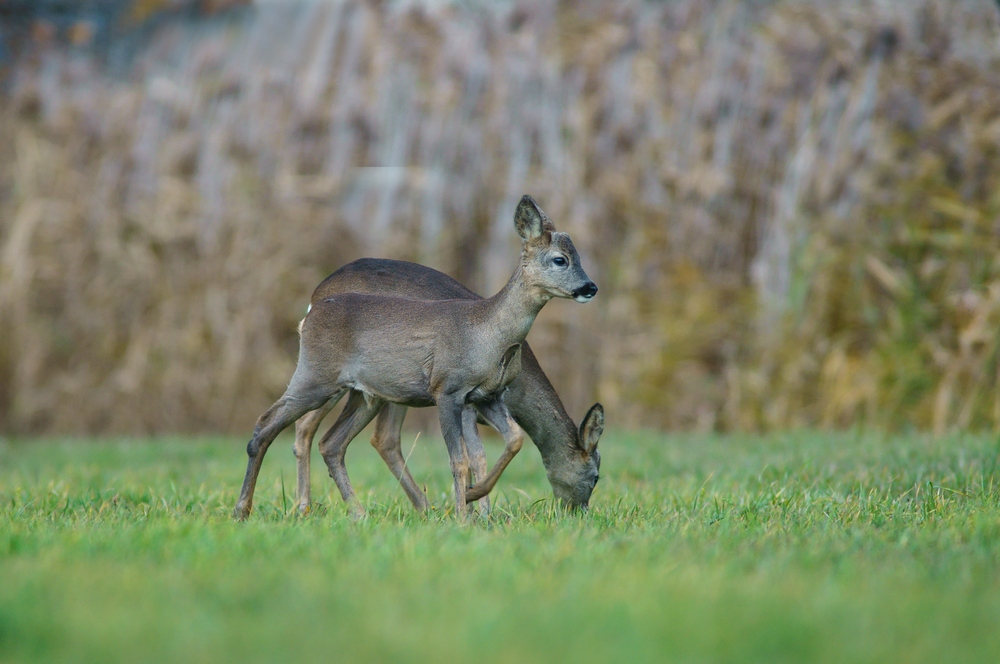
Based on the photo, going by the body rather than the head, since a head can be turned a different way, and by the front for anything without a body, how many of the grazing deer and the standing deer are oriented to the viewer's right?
2

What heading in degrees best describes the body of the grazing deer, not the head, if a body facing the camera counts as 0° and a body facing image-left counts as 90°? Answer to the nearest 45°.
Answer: approximately 270°

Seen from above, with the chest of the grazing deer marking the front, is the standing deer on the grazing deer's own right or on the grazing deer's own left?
on the grazing deer's own right

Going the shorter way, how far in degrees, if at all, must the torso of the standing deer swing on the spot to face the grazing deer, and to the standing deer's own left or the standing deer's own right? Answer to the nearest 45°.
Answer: approximately 45° to the standing deer's own left

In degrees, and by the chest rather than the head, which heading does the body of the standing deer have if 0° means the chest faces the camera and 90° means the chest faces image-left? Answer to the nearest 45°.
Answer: approximately 270°
